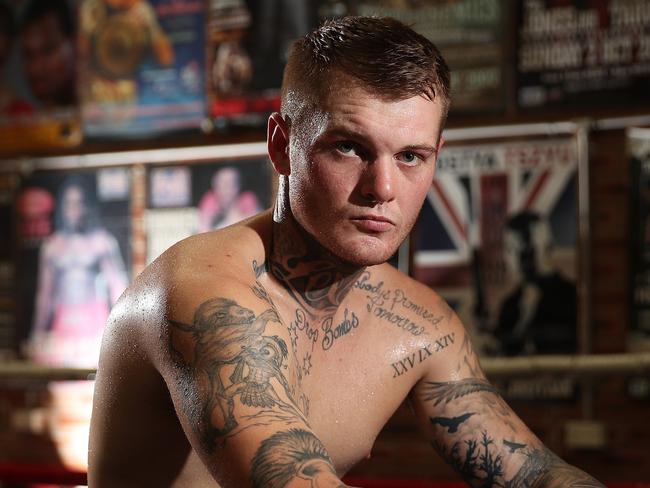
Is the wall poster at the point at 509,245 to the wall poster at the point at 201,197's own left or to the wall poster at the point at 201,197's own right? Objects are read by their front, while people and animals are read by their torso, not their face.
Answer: on its left

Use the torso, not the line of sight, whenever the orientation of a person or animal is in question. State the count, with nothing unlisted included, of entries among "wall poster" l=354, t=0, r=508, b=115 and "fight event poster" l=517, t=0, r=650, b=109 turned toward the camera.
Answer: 2

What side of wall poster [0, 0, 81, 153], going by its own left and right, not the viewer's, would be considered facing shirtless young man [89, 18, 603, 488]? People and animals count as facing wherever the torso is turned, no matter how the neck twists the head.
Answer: front

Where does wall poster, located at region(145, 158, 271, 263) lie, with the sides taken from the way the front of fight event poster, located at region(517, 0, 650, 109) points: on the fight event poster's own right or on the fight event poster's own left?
on the fight event poster's own right

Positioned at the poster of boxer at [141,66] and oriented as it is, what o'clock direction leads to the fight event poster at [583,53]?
The fight event poster is roughly at 10 o'clock from the poster of boxer.

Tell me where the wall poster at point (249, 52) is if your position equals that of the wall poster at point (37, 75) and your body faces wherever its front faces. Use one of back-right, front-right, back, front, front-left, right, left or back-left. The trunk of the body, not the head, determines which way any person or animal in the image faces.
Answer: front-left

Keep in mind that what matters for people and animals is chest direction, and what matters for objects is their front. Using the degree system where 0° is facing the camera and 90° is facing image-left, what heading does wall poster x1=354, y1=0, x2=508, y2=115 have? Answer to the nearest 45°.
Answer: approximately 0°
